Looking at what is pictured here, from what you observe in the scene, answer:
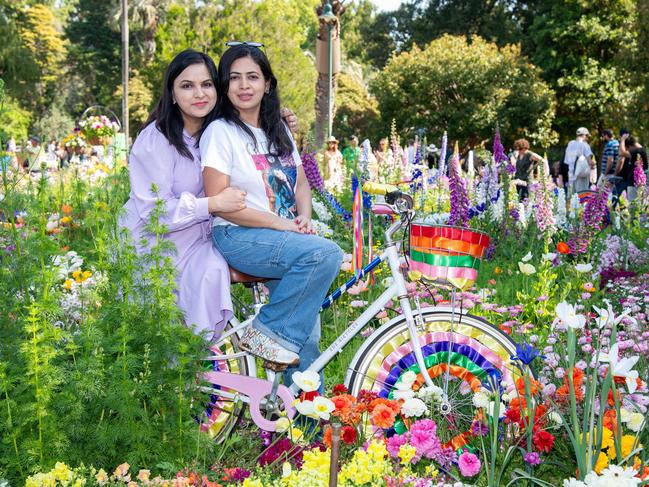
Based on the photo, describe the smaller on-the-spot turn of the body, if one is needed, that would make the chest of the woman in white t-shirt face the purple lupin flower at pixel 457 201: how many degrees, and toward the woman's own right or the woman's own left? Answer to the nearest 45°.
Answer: approximately 90° to the woman's own left

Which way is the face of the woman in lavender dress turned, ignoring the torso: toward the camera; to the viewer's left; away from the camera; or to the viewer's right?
toward the camera

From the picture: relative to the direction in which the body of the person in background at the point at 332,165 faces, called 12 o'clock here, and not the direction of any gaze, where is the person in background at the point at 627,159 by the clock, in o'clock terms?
the person in background at the point at 627,159 is roughly at 9 o'clock from the person in background at the point at 332,165.

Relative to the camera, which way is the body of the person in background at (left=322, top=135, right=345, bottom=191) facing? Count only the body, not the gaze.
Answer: toward the camera

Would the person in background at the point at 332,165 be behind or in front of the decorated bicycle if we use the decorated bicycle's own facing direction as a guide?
behind

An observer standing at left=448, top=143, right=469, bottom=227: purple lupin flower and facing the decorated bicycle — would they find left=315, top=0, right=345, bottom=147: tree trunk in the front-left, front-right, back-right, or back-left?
back-right

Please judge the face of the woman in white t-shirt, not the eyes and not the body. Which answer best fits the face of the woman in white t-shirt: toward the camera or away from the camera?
toward the camera

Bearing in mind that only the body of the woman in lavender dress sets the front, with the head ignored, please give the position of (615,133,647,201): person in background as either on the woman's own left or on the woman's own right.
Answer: on the woman's own left

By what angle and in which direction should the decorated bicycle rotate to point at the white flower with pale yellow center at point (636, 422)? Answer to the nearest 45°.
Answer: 0° — it already faces it

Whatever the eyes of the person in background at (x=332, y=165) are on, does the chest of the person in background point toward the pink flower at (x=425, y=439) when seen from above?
yes

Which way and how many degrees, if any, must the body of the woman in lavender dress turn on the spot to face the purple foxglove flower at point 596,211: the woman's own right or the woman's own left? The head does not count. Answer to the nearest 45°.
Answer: approximately 90° to the woman's own left

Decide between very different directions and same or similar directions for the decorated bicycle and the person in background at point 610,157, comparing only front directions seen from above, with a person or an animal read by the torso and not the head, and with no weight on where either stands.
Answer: very different directions
